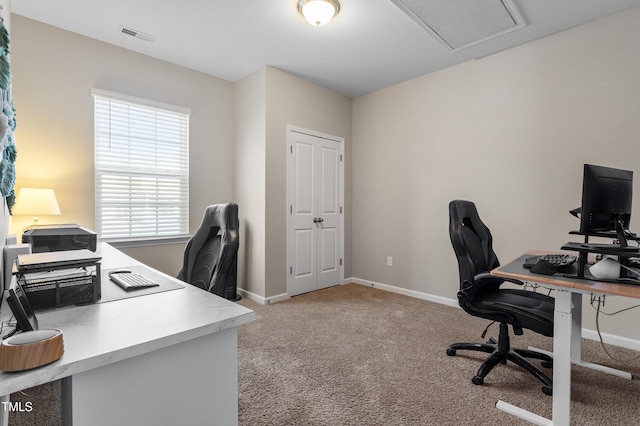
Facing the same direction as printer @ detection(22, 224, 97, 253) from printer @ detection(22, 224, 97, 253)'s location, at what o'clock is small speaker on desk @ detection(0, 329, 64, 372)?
The small speaker on desk is roughly at 3 o'clock from the printer.

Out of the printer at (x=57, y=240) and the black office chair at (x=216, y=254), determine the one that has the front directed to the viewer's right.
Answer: the printer

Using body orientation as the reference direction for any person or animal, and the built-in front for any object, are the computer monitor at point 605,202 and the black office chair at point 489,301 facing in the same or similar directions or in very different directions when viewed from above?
very different directions

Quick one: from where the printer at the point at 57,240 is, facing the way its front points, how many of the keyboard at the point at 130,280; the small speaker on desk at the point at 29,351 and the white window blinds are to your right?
2

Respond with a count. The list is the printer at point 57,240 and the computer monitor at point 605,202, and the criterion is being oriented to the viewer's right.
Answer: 1

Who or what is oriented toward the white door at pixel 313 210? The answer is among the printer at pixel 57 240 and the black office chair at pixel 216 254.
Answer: the printer

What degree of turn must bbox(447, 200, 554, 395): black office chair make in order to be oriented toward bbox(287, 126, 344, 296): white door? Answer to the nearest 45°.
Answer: approximately 180°
